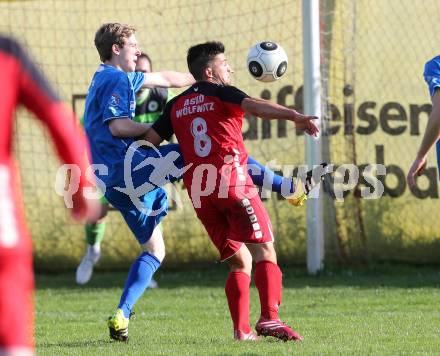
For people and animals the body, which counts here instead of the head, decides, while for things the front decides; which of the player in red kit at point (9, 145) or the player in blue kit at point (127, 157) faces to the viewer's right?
the player in blue kit

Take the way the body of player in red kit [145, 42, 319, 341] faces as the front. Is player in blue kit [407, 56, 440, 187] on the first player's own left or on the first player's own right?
on the first player's own right

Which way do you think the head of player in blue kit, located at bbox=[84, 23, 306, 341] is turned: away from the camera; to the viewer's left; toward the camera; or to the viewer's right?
to the viewer's right

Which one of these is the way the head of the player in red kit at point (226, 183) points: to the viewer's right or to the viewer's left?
to the viewer's right

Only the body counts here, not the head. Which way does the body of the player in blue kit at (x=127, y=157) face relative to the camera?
to the viewer's right

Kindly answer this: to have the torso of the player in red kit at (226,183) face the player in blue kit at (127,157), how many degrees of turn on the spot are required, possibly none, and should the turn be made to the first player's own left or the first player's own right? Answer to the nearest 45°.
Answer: approximately 90° to the first player's own left

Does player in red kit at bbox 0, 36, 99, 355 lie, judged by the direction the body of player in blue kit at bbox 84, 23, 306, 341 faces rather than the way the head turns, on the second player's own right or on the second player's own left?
on the second player's own right

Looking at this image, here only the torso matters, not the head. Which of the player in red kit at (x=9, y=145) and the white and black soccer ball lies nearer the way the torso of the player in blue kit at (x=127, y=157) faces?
the white and black soccer ball

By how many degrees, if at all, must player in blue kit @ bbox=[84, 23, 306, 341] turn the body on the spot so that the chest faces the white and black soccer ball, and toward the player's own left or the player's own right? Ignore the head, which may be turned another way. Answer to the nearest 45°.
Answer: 0° — they already face it
